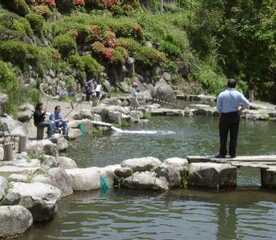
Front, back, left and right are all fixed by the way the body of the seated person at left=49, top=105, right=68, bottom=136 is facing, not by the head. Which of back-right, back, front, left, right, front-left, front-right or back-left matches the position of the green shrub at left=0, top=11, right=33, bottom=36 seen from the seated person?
back-left

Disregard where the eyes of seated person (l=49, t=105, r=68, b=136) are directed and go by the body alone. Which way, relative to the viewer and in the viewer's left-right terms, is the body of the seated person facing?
facing the viewer and to the right of the viewer

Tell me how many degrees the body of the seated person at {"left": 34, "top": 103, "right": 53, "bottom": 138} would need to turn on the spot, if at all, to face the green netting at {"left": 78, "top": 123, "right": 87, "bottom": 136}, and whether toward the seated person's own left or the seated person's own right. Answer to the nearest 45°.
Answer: approximately 45° to the seated person's own left

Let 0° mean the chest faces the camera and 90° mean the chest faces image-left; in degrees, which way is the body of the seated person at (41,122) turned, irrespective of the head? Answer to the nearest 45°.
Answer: approximately 270°

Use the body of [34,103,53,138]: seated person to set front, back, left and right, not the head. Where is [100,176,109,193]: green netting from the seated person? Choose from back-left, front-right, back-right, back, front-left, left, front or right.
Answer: right

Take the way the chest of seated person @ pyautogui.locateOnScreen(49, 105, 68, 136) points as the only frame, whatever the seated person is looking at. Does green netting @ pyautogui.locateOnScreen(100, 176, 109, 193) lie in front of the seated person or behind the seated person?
in front

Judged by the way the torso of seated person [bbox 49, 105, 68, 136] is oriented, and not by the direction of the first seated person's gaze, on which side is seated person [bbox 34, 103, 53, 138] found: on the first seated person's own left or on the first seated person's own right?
on the first seated person's own right

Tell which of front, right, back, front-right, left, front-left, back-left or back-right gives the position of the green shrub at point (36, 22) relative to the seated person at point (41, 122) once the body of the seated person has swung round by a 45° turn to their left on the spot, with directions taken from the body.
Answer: front-left

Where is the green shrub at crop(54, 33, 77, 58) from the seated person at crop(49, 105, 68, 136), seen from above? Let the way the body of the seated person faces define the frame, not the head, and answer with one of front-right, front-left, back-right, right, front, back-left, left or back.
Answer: back-left

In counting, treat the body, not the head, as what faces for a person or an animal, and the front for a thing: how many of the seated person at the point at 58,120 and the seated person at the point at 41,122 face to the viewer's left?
0

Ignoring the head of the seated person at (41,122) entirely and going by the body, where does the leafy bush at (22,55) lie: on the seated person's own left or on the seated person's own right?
on the seated person's own left

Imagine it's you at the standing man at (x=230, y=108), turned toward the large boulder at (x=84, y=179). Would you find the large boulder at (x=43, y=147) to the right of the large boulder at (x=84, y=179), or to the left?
right

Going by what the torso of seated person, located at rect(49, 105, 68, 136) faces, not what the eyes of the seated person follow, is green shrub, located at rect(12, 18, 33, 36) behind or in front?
behind

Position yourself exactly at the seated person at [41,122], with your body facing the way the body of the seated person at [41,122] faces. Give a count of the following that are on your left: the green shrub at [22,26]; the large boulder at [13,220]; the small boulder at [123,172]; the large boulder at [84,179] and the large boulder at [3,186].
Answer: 1

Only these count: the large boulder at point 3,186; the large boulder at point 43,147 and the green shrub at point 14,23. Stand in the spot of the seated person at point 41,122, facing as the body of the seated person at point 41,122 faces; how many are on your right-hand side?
2
